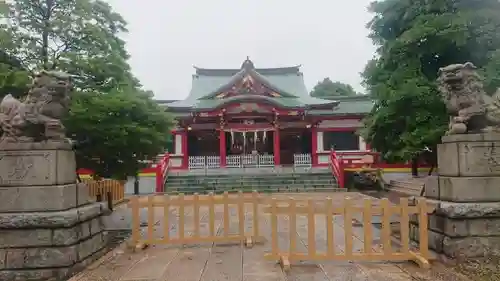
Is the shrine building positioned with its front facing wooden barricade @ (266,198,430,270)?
yes

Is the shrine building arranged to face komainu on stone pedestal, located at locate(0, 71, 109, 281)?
yes

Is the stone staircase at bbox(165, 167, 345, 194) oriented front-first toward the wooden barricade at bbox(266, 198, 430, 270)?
yes

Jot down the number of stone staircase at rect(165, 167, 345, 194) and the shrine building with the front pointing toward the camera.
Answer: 2

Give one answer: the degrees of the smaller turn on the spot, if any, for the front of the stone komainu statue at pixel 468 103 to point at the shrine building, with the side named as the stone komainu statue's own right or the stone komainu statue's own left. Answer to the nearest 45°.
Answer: approximately 90° to the stone komainu statue's own right

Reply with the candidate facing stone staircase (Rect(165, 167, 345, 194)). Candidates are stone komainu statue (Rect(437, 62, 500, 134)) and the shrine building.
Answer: the shrine building

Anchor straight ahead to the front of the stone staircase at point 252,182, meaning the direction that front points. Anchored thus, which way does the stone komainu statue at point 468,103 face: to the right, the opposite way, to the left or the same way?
to the right

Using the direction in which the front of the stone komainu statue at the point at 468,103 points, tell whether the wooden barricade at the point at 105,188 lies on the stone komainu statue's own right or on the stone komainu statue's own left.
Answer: on the stone komainu statue's own right

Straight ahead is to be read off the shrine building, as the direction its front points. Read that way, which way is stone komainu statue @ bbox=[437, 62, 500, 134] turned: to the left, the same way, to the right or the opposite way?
to the right
